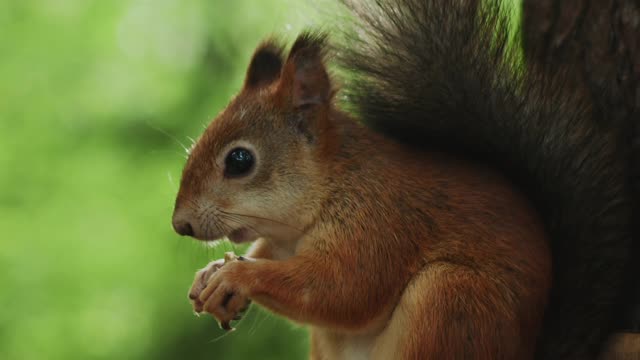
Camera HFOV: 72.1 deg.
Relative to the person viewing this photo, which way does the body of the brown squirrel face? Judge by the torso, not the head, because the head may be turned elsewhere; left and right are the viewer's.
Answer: facing to the left of the viewer
